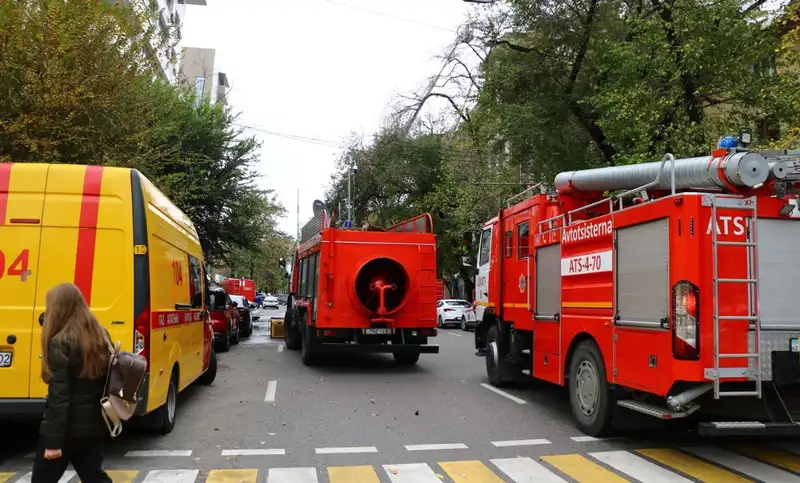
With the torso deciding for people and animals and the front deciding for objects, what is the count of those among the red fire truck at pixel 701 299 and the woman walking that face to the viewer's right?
0

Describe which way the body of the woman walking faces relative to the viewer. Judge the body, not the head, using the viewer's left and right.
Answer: facing away from the viewer and to the left of the viewer

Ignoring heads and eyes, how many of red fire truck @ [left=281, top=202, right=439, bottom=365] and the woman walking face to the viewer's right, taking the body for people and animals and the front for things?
0

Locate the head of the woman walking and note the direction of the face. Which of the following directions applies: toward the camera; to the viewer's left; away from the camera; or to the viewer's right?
away from the camera

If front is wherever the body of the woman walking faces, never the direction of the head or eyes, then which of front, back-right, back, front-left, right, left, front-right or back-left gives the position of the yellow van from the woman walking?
front-right

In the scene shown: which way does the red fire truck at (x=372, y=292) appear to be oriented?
away from the camera

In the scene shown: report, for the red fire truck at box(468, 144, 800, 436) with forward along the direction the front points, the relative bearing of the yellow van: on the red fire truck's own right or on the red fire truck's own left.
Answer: on the red fire truck's own left

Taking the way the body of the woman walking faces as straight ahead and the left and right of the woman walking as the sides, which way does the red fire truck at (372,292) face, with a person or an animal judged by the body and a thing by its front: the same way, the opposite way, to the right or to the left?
to the right

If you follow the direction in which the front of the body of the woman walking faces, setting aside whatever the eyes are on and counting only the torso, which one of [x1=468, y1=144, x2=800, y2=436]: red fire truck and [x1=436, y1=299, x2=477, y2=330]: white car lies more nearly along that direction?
the white car

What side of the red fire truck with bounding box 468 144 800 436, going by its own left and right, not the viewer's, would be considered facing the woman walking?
left

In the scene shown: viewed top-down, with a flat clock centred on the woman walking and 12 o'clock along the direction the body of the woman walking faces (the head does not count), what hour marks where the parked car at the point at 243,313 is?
The parked car is roughly at 2 o'clock from the woman walking.

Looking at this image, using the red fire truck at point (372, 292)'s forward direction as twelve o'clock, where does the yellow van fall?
The yellow van is roughly at 7 o'clock from the red fire truck.

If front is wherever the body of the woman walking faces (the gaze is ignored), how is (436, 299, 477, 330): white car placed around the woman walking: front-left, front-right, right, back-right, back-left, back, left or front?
right

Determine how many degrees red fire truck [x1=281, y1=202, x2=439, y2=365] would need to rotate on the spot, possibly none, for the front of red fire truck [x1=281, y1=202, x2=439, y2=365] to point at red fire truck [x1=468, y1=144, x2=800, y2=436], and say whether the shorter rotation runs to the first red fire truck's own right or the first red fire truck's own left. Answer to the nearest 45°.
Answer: approximately 135° to the first red fire truck's own right

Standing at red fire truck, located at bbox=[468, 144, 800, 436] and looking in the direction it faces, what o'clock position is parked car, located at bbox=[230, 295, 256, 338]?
The parked car is roughly at 12 o'clock from the red fire truck.

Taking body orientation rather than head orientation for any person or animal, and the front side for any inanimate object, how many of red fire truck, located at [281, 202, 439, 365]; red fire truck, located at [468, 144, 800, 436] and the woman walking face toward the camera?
0

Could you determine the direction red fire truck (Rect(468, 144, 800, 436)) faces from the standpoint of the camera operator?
facing away from the viewer and to the left of the viewer

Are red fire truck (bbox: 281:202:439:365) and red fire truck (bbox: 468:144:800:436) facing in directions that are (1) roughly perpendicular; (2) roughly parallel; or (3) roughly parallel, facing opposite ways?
roughly parallel

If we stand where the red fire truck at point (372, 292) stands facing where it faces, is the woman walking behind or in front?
behind
